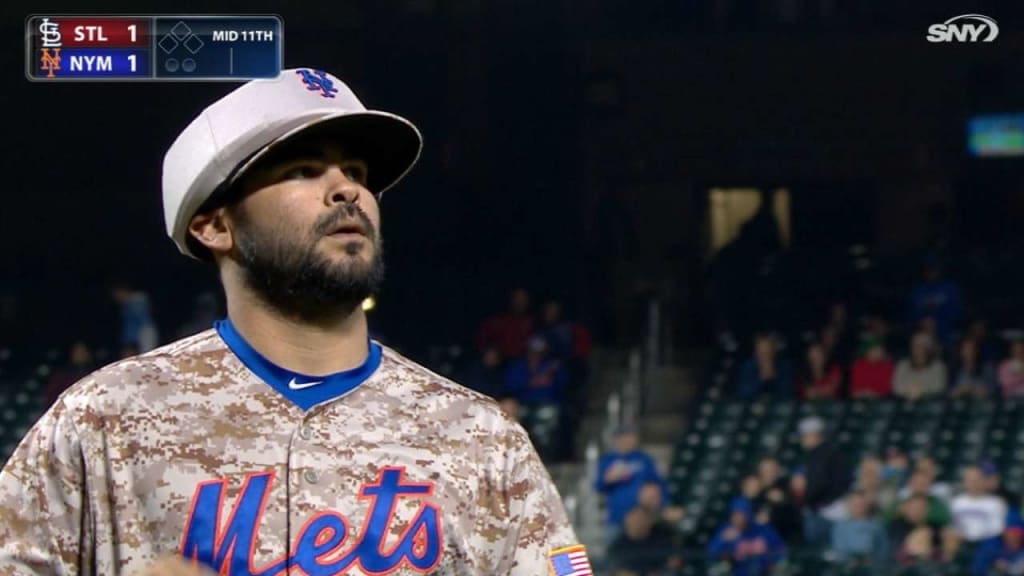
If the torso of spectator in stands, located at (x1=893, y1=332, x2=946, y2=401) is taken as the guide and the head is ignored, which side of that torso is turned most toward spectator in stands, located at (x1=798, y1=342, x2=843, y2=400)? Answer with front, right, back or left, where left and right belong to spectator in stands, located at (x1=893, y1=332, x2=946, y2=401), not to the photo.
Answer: right

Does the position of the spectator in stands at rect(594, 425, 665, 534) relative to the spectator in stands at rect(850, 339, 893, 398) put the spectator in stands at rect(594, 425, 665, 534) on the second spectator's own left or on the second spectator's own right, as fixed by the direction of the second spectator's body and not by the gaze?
on the second spectator's own right

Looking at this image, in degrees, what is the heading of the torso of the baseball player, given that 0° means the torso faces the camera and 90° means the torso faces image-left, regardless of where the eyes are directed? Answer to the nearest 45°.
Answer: approximately 0°
